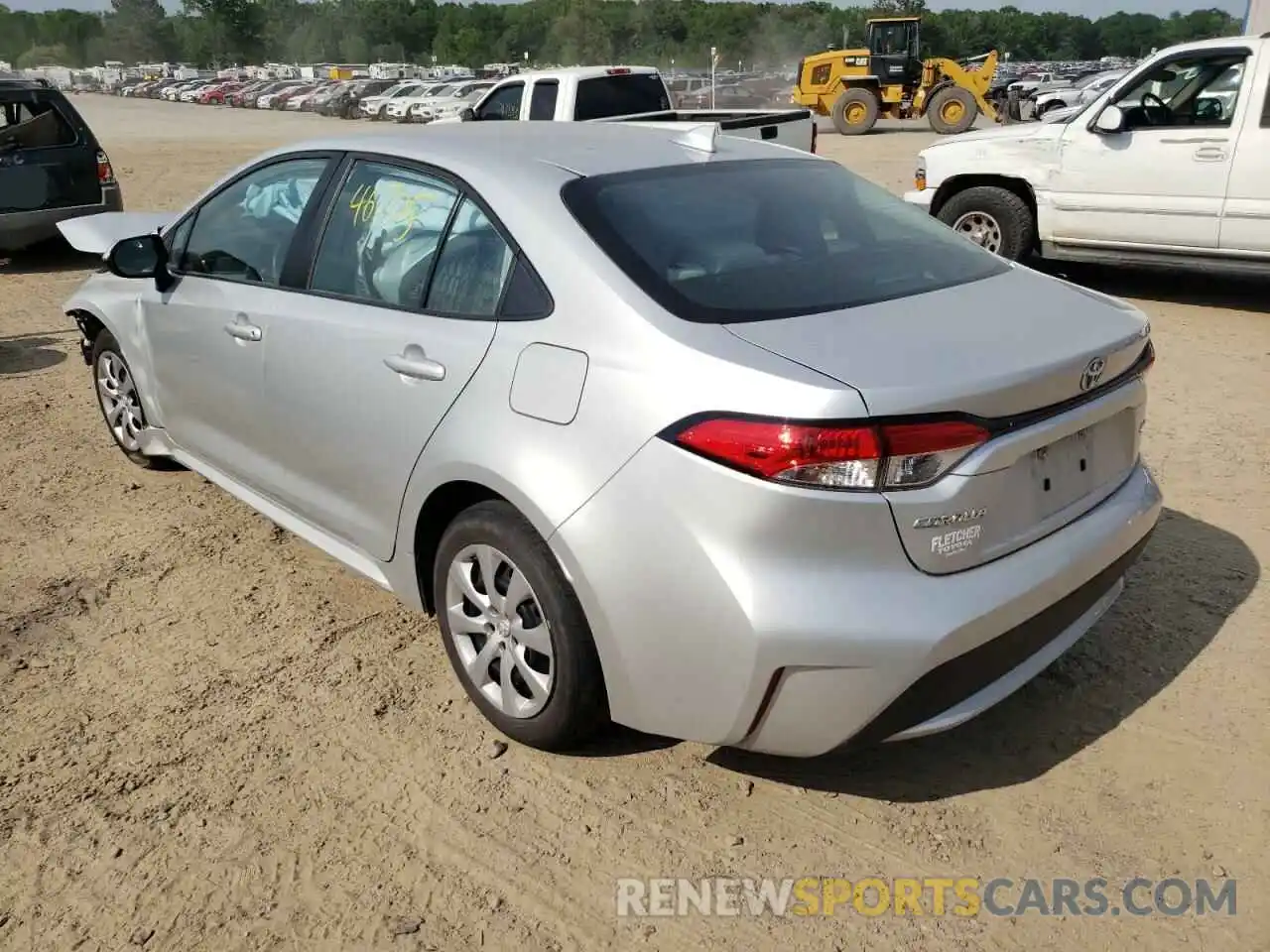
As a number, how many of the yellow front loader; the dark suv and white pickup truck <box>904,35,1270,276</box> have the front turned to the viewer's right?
1

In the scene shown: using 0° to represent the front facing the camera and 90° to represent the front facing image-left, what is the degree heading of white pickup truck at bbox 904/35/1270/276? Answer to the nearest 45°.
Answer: approximately 90°

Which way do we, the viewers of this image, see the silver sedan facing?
facing away from the viewer and to the left of the viewer

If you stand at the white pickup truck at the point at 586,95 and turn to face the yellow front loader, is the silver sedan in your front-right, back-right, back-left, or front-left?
back-right

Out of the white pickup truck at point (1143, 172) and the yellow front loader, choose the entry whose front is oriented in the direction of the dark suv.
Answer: the white pickup truck

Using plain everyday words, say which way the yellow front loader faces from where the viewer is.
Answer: facing to the right of the viewer

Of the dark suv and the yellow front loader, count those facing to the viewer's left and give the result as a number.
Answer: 1

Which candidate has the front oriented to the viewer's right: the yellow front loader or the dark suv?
the yellow front loader

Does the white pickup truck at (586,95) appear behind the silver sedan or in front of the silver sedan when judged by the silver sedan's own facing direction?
in front
